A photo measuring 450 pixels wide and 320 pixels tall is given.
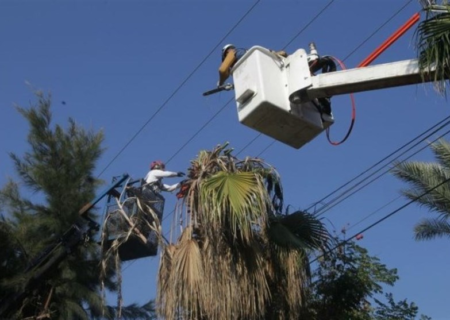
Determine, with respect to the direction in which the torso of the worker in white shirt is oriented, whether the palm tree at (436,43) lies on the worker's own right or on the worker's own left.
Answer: on the worker's own right

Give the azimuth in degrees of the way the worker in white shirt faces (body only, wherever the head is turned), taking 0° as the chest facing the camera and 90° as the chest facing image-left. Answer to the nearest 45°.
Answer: approximately 270°

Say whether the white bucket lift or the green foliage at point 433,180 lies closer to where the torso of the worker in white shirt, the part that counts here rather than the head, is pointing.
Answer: the green foliage

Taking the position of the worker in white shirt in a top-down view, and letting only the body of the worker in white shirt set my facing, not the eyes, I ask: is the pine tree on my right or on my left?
on my left

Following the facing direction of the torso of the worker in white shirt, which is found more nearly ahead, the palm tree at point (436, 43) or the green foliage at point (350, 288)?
the green foliage

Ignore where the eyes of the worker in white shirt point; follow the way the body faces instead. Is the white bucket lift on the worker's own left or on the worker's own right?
on the worker's own right

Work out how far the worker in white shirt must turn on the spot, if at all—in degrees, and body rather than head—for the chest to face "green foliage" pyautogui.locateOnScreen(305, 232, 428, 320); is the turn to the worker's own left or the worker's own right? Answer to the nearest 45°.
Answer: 0° — they already face it

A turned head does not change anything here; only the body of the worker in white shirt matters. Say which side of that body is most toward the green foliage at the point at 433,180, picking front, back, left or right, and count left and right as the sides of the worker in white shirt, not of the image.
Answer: front
